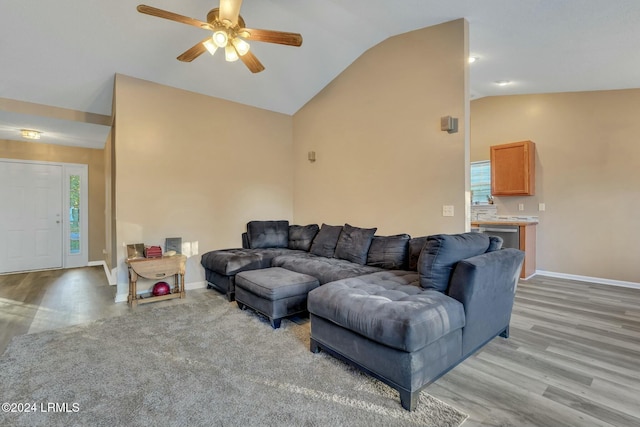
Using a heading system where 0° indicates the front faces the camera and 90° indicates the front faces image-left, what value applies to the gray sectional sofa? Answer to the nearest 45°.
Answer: approximately 45°

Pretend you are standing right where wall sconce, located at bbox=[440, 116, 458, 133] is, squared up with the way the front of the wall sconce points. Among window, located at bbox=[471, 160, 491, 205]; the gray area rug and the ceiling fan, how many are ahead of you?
2

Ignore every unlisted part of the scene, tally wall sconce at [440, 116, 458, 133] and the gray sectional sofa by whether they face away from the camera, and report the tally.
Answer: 0

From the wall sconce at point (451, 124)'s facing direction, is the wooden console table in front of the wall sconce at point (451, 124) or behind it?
in front

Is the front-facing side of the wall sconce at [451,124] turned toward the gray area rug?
yes

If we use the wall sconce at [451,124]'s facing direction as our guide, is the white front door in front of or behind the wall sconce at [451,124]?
in front

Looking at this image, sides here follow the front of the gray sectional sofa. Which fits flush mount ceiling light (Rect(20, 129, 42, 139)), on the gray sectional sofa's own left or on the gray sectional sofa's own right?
on the gray sectional sofa's own right

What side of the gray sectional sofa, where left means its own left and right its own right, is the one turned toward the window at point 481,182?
back

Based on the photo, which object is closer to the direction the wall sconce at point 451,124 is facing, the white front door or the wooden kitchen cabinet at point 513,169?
the white front door

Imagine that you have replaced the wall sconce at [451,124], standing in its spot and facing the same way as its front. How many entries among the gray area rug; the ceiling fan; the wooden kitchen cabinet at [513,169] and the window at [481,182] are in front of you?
2

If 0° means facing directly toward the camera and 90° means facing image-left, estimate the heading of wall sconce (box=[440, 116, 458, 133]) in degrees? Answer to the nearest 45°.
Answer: approximately 45°
